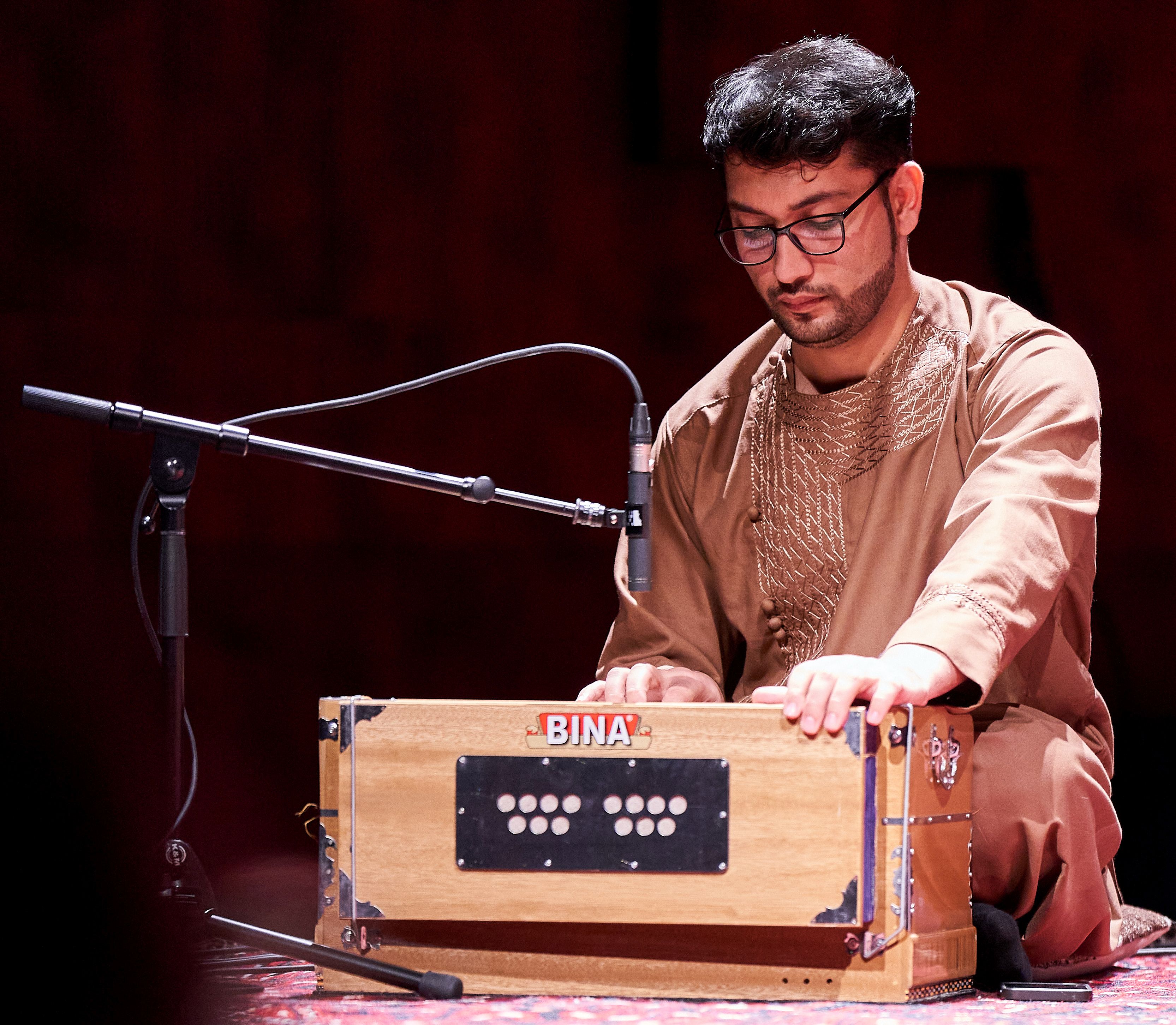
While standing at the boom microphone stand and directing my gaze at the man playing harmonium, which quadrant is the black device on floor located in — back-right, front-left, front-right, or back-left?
front-right

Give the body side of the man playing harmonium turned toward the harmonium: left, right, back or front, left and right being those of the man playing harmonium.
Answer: front

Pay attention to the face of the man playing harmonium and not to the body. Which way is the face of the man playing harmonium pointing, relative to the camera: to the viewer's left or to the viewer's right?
to the viewer's left

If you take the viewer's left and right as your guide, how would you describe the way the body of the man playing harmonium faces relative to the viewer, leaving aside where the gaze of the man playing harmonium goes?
facing the viewer and to the left of the viewer
